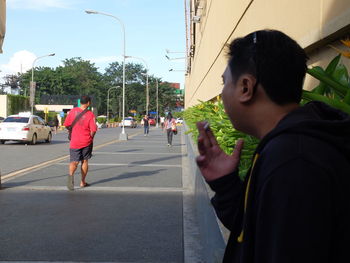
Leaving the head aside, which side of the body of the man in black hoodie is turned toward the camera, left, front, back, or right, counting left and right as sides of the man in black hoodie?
left

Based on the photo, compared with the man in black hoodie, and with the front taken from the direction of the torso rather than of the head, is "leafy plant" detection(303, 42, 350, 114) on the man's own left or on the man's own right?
on the man's own right

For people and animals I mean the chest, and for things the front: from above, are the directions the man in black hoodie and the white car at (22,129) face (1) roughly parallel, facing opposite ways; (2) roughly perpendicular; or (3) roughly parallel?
roughly perpendicular

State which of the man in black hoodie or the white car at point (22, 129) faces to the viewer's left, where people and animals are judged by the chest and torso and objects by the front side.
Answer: the man in black hoodie

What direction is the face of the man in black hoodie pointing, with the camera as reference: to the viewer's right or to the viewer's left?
to the viewer's left

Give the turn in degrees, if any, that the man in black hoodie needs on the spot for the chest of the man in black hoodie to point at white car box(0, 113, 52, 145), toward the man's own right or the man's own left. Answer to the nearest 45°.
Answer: approximately 45° to the man's own right

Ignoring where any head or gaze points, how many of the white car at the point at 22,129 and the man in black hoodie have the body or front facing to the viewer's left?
1
